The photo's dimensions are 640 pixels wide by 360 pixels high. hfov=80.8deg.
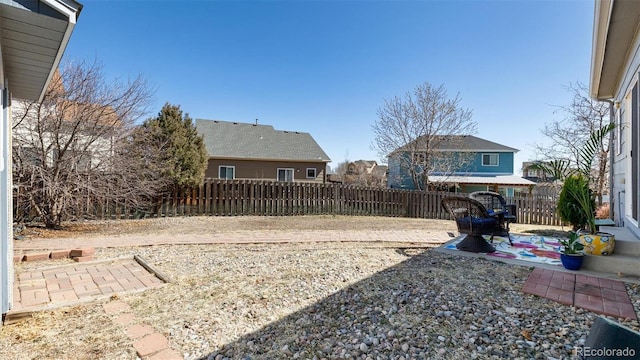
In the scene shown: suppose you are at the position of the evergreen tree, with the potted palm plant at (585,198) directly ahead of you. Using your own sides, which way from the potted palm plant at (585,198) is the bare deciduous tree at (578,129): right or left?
left

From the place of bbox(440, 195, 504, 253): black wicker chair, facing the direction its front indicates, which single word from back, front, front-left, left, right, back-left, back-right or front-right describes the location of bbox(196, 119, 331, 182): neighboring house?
back-left

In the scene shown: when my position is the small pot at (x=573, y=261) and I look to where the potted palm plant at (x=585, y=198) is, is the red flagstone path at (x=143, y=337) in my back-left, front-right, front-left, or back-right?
back-left
